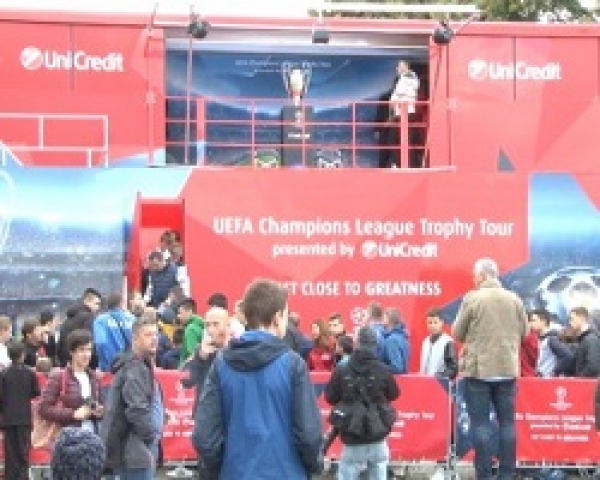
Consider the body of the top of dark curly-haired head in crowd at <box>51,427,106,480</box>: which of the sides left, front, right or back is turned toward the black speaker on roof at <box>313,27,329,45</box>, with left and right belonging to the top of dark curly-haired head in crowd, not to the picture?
front

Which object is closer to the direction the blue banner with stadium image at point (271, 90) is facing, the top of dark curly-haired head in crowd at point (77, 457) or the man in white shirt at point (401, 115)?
the top of dark curly-haired head in crowd

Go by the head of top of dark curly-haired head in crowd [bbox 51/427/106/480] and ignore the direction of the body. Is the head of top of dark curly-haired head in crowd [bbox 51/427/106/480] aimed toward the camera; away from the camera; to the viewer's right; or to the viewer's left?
away from the camera

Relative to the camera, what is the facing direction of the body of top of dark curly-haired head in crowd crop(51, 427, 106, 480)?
away from the camera

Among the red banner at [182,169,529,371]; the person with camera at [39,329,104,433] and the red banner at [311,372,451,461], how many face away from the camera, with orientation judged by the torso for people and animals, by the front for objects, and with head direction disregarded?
0

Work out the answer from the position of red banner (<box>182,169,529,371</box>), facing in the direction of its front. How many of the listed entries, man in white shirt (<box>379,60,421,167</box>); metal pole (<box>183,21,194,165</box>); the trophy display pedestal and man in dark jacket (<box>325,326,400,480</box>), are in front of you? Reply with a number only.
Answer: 1

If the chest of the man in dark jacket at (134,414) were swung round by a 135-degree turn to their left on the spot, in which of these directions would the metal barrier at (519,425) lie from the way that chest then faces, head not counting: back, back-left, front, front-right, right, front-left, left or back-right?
right

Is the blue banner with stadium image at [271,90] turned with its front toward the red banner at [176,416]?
yes

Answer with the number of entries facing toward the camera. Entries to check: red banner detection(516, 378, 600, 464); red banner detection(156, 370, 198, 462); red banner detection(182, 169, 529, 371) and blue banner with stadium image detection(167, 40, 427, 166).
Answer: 4

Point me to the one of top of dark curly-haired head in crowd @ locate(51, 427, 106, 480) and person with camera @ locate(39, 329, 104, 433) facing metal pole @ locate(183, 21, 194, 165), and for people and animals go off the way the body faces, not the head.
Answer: the top of dark curly-haired head in crowd

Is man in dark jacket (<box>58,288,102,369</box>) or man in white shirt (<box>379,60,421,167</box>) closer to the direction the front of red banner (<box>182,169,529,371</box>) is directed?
the man in dark jacket

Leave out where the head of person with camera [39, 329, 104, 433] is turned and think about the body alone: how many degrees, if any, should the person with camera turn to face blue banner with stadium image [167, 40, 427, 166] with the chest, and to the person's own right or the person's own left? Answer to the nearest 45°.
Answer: approximately 135° to the person's own left

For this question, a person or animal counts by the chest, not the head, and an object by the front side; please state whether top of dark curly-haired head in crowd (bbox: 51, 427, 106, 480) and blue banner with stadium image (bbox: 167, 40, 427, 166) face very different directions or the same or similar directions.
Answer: very different directions

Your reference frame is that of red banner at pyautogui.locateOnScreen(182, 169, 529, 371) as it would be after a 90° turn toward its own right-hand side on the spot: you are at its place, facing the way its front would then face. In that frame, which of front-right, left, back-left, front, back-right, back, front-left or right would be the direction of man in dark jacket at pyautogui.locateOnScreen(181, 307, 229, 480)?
left

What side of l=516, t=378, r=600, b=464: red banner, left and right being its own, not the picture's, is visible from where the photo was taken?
front
